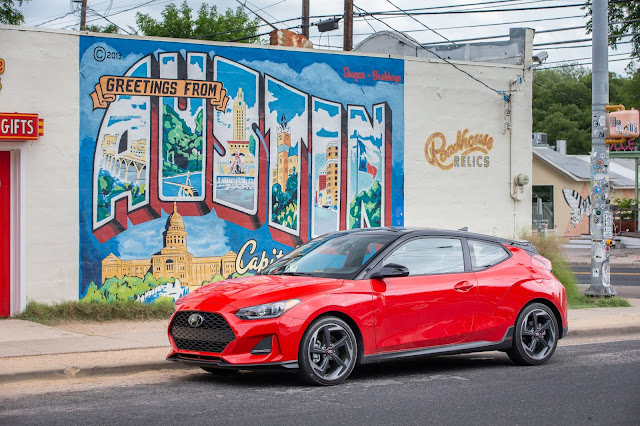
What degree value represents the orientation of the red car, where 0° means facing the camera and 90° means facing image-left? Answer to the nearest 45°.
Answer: approximately 45°

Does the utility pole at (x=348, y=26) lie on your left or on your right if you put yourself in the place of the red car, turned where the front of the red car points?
on your right

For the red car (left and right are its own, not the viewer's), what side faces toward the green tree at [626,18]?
back

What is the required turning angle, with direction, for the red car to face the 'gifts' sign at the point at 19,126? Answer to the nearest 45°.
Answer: approximately 90° to its right

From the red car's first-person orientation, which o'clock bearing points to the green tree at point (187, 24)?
The green tree is roughly at 4 o'clock from the red car.

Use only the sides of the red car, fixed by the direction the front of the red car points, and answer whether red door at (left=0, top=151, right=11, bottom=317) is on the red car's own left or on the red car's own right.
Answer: on the red car's own right

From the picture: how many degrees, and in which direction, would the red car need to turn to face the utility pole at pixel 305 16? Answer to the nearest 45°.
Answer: approximately 135° to its right
